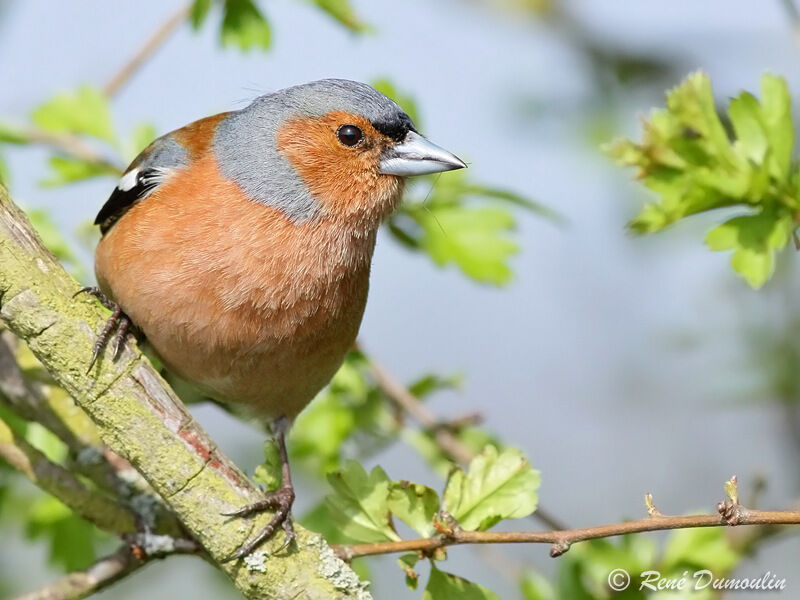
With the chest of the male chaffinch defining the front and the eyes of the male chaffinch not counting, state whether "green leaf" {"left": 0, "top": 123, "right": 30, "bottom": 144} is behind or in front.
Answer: behind

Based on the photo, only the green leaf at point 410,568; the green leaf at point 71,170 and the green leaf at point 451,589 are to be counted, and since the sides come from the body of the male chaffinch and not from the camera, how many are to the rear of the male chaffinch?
1

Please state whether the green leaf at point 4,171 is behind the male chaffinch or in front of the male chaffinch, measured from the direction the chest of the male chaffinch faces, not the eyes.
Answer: behind

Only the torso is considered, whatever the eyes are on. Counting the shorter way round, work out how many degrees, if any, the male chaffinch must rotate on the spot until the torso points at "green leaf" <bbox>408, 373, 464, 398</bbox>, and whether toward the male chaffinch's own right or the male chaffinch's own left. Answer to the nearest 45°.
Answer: approximately 90° to the male chaffinch's own left

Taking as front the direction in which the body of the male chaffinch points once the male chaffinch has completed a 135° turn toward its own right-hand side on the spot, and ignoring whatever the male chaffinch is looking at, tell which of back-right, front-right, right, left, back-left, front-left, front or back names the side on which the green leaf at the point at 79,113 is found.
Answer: front-right

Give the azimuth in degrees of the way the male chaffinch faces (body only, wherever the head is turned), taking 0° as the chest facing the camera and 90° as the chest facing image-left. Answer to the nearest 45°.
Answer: approximately 315°

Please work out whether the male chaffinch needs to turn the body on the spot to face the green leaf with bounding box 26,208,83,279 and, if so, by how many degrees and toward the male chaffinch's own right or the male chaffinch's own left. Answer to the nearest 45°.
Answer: approximately 180°
